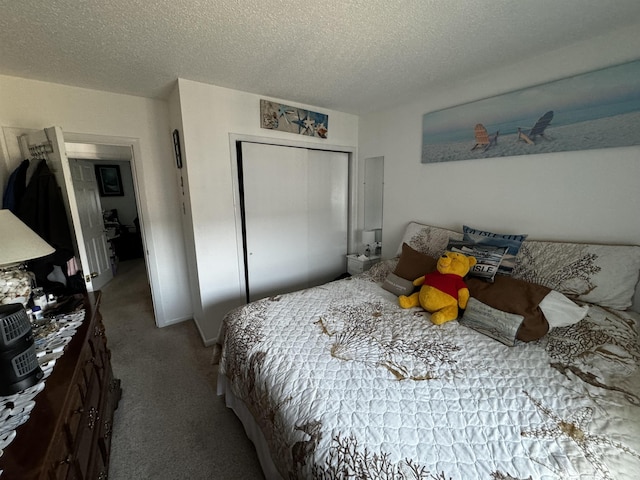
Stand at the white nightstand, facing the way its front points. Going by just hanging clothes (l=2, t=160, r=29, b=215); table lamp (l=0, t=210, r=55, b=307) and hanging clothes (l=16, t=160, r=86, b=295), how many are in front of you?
3

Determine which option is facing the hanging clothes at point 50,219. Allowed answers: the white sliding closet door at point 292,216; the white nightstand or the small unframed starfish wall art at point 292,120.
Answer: the white nightstand

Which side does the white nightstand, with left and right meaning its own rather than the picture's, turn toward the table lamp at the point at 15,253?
front

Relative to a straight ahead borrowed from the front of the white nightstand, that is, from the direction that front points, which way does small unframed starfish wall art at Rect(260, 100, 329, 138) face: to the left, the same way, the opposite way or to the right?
to the left

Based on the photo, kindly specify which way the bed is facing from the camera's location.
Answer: facing the viewer and to the left of the viewer

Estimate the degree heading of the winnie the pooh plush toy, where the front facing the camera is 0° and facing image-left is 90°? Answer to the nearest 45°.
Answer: approximately 45°

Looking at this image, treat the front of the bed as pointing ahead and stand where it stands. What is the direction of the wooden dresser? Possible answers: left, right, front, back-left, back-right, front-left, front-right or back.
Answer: front

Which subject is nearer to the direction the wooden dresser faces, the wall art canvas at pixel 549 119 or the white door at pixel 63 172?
the wall art canvas

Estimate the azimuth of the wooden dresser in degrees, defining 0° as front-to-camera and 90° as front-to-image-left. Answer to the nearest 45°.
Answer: approximately 270°

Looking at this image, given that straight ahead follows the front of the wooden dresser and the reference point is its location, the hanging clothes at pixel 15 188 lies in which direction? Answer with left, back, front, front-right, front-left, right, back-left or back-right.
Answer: left

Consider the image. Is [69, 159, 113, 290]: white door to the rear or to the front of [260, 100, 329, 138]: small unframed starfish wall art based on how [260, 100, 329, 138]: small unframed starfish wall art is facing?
to the rear

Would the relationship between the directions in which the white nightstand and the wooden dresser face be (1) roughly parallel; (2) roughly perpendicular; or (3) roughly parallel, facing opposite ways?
roughly parallel, facing opposite ways

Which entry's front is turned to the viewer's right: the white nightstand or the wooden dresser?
the wooden dresser

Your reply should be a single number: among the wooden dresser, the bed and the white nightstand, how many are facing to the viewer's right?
1

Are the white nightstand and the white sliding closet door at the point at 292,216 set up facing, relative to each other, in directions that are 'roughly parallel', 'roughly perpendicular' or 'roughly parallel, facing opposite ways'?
roughly perpendicular
